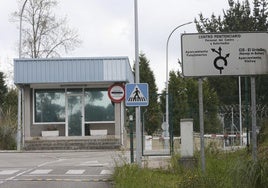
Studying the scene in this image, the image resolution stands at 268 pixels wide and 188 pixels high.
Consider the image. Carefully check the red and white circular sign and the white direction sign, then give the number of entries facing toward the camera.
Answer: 2

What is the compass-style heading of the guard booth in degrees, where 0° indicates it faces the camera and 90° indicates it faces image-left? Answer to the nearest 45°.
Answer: approximately 0°

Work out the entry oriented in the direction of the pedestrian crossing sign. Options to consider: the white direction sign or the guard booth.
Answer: the guard booth

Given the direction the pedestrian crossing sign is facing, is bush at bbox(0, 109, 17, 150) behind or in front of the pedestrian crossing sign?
behind

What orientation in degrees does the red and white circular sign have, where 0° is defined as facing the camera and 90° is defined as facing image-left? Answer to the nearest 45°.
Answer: approximately 0°
